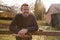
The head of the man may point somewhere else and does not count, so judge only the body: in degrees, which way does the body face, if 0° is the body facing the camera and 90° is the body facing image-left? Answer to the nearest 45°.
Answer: approximately 0°

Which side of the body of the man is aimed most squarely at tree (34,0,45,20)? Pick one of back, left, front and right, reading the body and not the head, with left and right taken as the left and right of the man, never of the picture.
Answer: back
